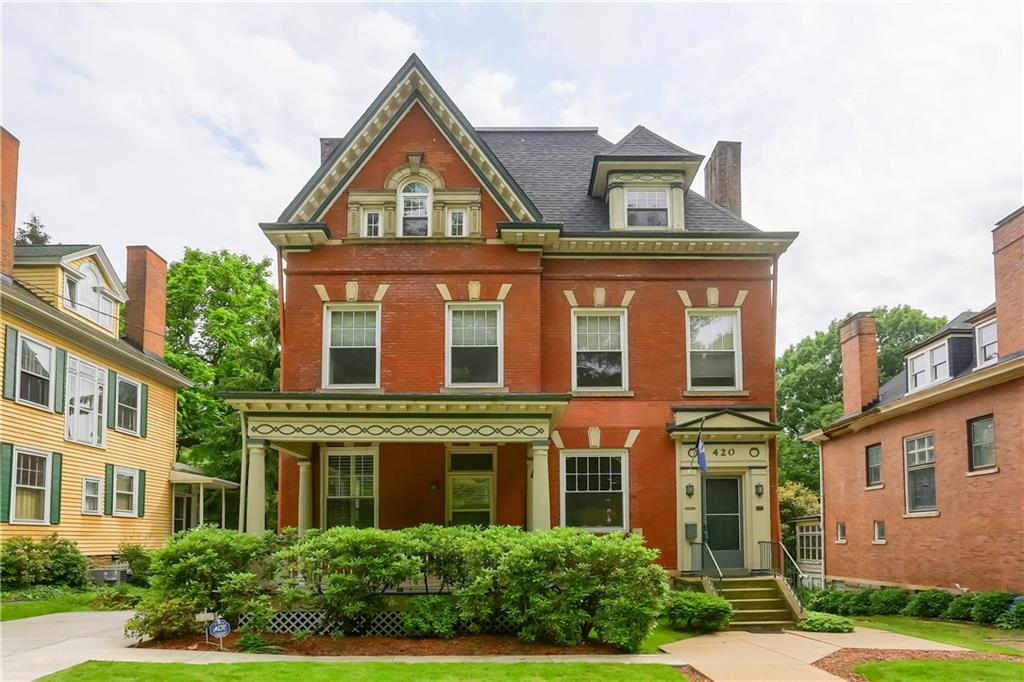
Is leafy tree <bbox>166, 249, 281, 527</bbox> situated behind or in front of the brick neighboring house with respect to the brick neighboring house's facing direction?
behind

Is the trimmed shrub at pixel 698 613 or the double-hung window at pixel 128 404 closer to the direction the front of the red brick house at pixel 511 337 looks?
the trimmed shrub

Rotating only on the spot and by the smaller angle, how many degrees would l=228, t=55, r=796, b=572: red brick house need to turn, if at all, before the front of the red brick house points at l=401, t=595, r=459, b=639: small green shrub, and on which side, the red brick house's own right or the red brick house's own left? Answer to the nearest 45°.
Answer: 0° — it already faces it

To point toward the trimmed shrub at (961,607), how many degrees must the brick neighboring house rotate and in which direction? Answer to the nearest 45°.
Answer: approximately 45° to its right

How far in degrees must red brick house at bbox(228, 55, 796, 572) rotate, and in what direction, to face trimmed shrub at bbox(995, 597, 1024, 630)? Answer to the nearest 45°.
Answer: approximately 90° to its left

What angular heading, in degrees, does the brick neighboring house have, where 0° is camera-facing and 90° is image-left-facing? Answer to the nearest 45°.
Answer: approximately 315°

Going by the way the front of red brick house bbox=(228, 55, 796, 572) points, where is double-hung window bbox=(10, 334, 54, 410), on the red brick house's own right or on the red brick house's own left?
on the red brick house's own right

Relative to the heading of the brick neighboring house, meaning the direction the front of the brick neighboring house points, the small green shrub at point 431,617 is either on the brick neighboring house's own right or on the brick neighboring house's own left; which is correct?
on the brick neighboring house's own right

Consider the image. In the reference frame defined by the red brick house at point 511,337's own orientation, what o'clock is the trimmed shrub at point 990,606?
The trimmed shrub is roughly at 9 o'clock from the red brick house.

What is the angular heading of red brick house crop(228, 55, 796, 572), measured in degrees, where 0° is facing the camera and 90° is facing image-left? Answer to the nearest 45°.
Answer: approximately 0°

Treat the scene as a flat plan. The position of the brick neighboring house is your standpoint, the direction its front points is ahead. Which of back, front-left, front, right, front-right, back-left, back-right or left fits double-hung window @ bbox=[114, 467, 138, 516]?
back-right
